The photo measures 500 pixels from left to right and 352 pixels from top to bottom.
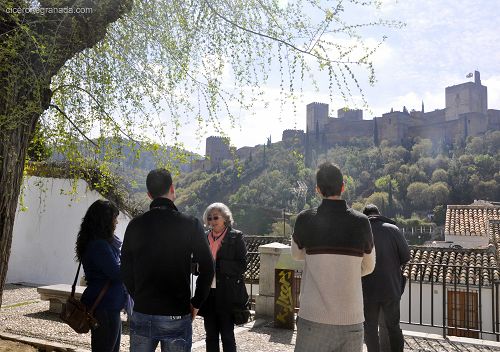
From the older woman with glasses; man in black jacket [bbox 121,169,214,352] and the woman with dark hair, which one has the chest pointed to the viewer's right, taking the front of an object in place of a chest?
the woman with dark hair

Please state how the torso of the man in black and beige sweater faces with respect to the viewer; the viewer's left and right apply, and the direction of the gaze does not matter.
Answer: facing away from the viewer

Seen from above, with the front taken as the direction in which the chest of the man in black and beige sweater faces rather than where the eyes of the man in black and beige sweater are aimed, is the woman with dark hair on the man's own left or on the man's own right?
on the man's own left

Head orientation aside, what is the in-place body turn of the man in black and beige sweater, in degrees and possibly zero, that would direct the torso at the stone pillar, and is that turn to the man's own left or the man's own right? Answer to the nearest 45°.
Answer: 0° — they already face it

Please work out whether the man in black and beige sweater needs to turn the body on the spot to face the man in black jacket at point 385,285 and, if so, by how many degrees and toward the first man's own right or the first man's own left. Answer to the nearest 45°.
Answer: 0° — they already face them

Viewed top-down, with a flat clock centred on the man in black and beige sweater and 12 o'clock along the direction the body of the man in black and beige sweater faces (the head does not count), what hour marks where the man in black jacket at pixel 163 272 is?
The man in black jacket is roughly at 9 o'clock from the man in black and beige sweater.

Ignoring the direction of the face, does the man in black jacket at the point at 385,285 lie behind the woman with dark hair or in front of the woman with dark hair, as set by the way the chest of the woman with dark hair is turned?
in front

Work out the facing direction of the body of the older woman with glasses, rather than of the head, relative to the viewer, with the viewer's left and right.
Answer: facing the viewer and to the left of the viewer

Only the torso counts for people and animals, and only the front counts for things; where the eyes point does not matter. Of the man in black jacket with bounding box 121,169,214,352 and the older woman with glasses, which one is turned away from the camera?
the man in black jacket

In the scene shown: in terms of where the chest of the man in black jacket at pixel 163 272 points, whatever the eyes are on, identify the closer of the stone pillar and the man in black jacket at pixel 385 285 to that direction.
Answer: the stone pillar

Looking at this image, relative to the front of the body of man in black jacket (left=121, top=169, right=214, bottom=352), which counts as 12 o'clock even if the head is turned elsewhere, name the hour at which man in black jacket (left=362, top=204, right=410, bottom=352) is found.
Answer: man in black jacket (left=362, top=204, right=410, bottom=352) is roughly at 2 o'clock from man in black jacket (left=121, top=169, right=214, bottom=352).

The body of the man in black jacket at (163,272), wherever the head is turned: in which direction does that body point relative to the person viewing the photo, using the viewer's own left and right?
facing away from the viewer

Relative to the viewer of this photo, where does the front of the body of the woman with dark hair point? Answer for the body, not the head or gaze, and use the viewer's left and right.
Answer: facing to the right of the viewer

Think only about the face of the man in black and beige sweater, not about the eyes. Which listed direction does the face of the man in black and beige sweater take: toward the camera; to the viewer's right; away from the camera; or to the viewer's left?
away from the camera

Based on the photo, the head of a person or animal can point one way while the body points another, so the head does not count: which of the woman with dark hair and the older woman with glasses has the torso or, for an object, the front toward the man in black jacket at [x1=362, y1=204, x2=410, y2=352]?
the woman with dark hair
